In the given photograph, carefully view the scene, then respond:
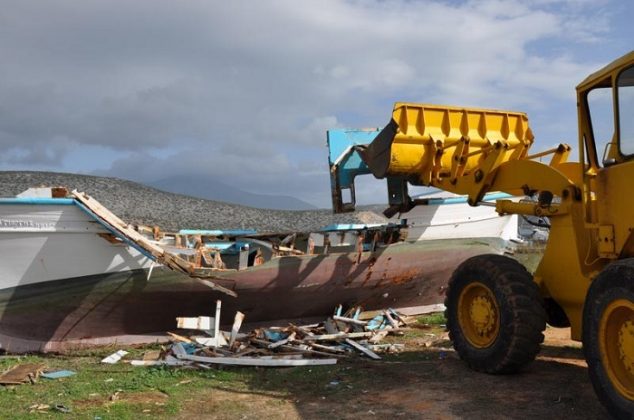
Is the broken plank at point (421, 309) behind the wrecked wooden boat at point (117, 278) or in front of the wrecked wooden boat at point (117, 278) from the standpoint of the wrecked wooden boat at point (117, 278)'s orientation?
behind

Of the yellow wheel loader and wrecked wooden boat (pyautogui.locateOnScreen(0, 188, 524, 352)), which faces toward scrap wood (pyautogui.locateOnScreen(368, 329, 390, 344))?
the yellow wheel loader

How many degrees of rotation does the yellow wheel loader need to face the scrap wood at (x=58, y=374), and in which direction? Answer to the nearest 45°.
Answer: approximately 45° to its left

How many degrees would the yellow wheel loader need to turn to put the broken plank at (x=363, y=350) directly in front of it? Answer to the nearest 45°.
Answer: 0° — it already faces it

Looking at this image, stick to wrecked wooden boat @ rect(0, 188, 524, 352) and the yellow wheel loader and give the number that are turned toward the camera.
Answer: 0

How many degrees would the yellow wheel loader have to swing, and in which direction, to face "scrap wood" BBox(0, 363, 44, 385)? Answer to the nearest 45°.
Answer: approximately 45° to its left

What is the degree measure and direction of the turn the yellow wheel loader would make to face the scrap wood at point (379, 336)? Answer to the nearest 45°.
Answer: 0° — it already faces it

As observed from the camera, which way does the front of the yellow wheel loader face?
facing away from the viewer and to the left of the viewer

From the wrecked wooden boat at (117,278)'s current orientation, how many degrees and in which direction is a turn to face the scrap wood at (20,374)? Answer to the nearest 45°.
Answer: approximately 45° to its left

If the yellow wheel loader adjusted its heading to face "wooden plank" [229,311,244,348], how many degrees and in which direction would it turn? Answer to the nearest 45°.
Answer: approximately 45° to its left

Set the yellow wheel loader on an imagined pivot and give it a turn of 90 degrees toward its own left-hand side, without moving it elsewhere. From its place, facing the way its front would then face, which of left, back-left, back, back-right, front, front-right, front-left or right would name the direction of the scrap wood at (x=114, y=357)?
front-right

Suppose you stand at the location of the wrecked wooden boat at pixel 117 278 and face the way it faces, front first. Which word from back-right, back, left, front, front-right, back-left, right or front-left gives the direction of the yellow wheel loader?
back-left

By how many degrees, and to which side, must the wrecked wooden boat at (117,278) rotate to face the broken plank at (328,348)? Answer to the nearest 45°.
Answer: approximately 180°

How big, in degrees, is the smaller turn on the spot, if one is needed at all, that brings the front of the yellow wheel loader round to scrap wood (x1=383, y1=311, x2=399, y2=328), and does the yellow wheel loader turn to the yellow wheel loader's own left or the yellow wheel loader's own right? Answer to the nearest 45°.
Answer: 0° — it already faces it

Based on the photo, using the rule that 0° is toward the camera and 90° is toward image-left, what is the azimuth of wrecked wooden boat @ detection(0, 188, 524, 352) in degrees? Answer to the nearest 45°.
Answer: approximately 90°
